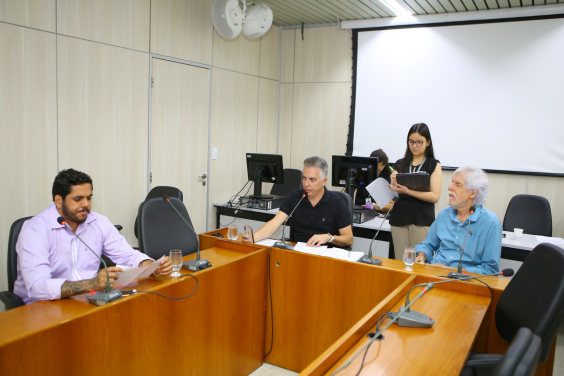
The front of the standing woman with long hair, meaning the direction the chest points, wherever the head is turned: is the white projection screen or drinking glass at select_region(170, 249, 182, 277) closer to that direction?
the drinking glass

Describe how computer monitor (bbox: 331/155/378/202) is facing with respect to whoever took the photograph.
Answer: facing away from the viewer

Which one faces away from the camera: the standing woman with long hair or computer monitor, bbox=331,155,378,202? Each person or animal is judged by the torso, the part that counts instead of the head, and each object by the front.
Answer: the computer monitor

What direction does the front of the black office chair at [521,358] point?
to the viewer's left

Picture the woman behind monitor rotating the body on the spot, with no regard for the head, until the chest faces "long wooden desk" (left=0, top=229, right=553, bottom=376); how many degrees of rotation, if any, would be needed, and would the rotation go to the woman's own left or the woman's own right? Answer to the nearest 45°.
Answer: approximately 45° to the woman's own left

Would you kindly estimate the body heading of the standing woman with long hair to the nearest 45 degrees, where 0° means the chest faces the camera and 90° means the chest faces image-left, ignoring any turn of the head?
approximately 45°

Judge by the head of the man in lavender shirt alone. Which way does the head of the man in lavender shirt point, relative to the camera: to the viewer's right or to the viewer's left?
to the viewer's right

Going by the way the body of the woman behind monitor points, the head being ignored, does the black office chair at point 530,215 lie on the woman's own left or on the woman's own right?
on the woman's own left

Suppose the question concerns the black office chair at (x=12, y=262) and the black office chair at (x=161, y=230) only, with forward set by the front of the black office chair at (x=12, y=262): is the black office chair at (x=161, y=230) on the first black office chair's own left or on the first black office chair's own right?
on the first black office chair's own left

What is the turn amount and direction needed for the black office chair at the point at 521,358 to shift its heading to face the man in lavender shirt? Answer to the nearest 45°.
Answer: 0° — it already faces them

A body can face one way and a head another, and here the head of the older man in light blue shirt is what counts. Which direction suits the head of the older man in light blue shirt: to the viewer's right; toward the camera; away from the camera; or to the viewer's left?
to the viewer's left

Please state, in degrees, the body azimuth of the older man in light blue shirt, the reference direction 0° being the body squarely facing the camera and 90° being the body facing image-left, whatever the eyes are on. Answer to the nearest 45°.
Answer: approximately 45°

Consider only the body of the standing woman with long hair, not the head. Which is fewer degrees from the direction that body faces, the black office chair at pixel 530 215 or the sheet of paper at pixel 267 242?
the sheet of paper

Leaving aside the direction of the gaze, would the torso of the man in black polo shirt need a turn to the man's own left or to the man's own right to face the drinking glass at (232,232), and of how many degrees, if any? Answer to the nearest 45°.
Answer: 0° — they already face it
